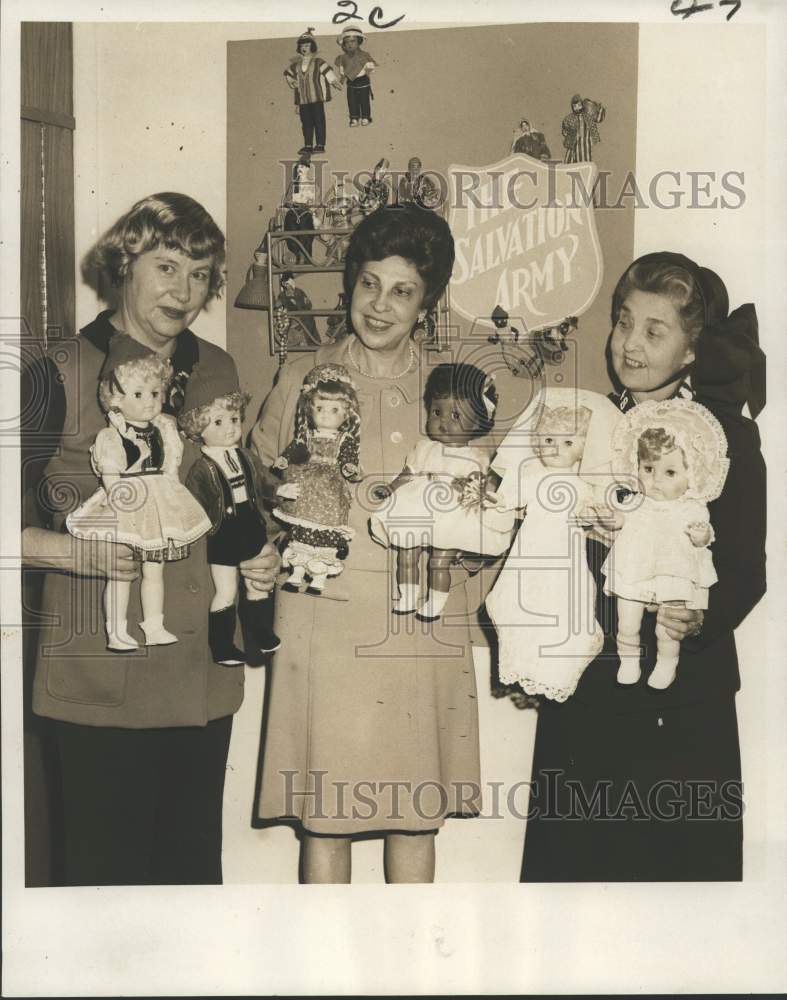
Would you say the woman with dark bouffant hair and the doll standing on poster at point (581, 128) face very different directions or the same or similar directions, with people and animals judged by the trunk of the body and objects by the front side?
same or similar directions

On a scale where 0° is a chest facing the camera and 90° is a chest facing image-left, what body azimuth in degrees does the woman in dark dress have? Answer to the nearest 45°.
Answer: approximately 45°

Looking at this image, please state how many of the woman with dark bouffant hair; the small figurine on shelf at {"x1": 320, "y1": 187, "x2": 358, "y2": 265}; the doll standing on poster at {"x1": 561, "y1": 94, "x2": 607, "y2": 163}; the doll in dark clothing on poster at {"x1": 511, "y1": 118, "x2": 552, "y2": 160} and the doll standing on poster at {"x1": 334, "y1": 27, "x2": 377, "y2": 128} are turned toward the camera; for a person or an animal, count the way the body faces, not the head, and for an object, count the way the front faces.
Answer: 5

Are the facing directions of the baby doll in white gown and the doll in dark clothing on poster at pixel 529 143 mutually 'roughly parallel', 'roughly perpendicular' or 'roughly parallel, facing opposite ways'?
roughly parallel

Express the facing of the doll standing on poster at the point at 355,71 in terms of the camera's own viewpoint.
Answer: facing the viewer
